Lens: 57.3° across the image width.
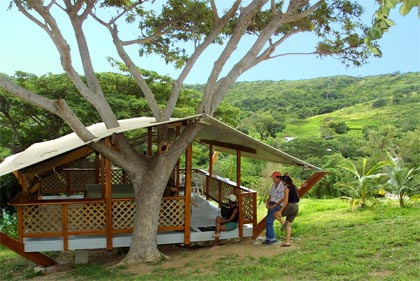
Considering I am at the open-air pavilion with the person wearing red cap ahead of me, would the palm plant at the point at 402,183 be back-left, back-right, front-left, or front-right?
front-left

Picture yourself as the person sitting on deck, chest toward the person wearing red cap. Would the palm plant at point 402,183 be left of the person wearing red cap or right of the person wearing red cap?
left

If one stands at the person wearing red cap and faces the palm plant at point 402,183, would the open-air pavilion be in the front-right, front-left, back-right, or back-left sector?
back-left

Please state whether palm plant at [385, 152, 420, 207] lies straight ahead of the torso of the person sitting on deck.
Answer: no
